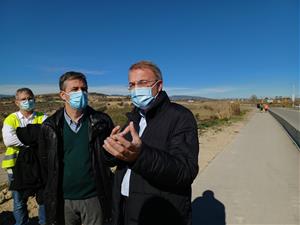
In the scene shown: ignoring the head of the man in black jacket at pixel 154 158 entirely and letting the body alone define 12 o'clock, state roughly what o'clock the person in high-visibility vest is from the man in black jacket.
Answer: The person in high-visibility vest is roughly at 3 o'clock from the man in black jacket.

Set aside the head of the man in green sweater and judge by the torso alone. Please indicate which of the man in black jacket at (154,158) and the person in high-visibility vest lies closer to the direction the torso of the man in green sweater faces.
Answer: the man in black jacket

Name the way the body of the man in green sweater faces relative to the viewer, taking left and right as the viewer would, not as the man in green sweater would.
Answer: facing the viewer

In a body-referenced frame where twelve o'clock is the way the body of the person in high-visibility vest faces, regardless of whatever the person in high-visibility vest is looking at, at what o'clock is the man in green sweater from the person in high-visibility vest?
The man in green sweater is roughly at 11 o'clock from the person in high-visibility vest.

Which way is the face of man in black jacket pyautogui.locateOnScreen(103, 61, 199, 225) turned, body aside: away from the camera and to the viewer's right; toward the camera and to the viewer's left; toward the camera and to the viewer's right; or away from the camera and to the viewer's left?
toward the camera and to the viewer's left

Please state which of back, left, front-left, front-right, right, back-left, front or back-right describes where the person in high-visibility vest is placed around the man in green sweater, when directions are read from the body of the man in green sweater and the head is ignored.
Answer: back-right

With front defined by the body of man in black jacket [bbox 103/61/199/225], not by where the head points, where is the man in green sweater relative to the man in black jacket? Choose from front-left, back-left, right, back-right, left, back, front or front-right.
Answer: right

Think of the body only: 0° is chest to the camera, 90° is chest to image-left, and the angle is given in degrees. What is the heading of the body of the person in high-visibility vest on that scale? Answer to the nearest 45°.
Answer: approximately 0°

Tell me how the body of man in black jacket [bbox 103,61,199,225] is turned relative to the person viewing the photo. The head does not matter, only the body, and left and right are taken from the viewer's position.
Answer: facing the viewer and to the left of the viewer

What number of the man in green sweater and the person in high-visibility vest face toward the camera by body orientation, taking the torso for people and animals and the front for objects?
2

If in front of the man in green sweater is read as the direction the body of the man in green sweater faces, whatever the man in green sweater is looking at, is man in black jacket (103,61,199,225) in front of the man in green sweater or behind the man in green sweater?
in front
